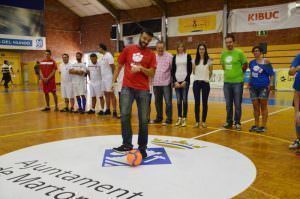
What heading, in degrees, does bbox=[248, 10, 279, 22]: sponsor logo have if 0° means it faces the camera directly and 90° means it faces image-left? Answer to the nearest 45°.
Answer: approximately 0°

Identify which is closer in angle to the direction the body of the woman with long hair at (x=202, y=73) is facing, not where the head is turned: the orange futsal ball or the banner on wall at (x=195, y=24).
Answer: the orange futsal ball

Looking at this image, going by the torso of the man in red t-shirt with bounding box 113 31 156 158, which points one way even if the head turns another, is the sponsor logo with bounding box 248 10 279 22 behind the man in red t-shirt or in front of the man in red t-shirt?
behind

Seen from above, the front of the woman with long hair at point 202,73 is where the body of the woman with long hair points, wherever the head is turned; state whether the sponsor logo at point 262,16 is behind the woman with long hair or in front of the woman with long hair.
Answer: behind

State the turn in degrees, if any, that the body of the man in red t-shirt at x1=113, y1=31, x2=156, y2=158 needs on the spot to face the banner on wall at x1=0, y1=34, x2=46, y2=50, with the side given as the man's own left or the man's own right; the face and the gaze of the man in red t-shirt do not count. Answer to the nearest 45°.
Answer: approximately 135° to the man's own right

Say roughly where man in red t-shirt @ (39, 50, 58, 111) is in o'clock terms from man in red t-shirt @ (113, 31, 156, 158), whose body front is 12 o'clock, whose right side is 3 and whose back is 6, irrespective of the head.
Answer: man in red t-shirt @ (39, 50, 58, 111) is roughly at 5 o'clock from man in red t-shirt @ (113, 31, 156, 158).

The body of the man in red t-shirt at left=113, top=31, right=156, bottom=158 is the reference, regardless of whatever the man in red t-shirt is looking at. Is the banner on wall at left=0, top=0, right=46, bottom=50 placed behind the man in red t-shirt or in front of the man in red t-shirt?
behind

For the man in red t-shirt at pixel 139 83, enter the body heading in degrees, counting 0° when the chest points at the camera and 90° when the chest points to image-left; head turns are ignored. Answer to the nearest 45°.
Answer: approximately 0°

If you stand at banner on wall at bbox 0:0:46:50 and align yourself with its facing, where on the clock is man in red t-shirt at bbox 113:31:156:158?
The man in red t-shirt is roughly at 12 o'clock from the banner on wall.

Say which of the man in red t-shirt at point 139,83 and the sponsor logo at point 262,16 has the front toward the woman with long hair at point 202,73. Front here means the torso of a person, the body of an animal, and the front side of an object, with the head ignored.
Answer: the sponsor logo
